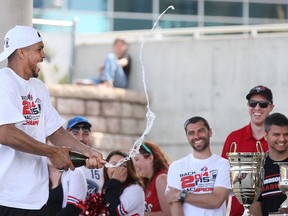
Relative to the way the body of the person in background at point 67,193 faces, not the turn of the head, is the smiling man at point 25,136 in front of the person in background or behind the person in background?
in front

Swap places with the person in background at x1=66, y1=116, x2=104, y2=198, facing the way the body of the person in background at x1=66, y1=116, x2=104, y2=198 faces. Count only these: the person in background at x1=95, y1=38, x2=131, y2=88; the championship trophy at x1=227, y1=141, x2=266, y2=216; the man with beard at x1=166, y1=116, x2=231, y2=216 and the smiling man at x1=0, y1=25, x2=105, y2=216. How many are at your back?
1

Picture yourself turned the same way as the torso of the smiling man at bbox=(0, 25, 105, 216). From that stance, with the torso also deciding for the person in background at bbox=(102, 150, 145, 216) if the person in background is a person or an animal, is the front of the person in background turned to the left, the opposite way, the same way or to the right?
to the right

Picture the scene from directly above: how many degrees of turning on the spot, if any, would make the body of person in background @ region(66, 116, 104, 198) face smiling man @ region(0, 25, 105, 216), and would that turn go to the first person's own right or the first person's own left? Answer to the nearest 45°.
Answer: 0° — they already face them

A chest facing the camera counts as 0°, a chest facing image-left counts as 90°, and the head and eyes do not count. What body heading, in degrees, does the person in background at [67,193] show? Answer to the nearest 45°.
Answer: approximately 45°

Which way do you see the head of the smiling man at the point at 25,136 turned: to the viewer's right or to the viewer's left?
to the viewer's right

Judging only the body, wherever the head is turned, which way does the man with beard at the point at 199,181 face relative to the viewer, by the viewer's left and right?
facing the viewer

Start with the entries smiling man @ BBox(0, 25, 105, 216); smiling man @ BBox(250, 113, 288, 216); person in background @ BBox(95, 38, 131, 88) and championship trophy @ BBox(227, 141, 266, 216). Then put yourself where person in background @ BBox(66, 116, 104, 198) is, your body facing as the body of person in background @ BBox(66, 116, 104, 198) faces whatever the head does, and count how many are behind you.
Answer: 1

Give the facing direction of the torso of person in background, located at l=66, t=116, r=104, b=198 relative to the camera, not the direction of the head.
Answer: toward the camera

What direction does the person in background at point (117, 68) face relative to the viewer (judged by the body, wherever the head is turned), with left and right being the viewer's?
facing the viewer and to the left of the viewer

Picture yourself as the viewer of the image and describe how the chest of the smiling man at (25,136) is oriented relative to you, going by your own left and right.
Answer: facing the viewer and to the right of the viewer

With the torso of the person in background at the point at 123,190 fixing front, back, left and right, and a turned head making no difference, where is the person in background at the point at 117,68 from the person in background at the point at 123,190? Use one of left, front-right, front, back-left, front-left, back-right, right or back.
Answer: back-right

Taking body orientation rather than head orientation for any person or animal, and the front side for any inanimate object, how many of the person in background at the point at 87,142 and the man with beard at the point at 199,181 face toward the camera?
2
